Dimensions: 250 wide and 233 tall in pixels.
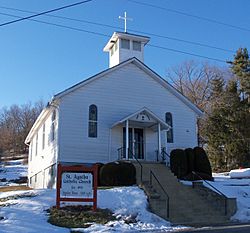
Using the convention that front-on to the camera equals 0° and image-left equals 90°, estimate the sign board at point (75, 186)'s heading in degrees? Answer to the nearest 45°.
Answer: approximately 0°

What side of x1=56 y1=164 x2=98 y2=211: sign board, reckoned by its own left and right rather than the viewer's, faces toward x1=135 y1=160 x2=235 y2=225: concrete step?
left

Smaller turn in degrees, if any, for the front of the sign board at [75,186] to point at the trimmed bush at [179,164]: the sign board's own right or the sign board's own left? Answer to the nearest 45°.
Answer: approximately 135° to the sign board's own left

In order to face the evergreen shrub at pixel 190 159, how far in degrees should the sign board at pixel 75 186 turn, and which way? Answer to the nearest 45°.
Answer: approximately 135° to its left

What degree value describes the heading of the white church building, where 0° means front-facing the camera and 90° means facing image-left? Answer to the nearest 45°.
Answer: approximately 315°

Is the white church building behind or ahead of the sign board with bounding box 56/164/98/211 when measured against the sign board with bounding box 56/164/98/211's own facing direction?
behind
